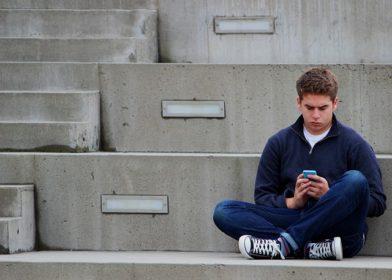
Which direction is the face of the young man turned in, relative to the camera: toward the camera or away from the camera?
toward the camera

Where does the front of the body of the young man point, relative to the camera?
toward the camera

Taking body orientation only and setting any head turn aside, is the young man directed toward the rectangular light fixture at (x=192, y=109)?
no

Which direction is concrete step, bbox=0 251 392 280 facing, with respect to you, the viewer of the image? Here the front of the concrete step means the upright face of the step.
facing the viewer
